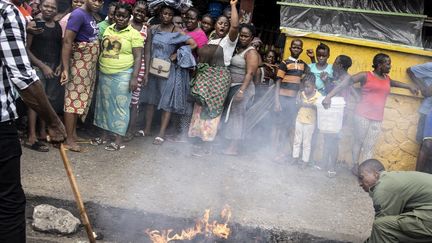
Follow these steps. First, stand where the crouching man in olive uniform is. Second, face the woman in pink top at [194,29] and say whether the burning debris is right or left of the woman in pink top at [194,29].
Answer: left

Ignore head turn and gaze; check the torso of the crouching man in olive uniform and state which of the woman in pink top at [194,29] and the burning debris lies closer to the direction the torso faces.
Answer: the burning debris

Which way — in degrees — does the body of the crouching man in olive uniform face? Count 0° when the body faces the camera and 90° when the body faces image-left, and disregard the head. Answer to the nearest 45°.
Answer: approximately 90°

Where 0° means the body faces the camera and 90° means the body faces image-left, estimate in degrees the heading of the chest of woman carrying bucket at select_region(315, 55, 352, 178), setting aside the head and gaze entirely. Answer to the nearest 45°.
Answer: approximately 45°

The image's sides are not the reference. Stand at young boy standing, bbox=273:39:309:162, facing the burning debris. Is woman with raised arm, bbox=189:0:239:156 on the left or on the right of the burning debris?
right
